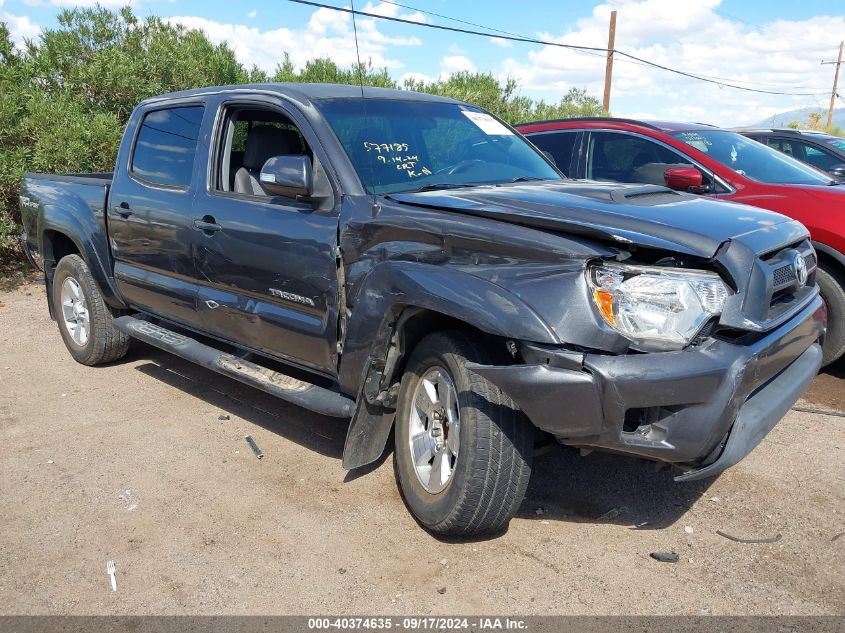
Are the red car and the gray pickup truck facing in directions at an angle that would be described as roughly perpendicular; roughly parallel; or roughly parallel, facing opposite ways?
roughly parallel

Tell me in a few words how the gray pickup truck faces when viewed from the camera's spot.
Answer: facing the viewer and to the right of the viewer

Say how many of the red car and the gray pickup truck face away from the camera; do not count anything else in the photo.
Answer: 0

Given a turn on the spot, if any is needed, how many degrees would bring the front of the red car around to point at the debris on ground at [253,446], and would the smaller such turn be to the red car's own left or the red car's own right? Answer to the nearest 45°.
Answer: approximately 90° to the red car's own right

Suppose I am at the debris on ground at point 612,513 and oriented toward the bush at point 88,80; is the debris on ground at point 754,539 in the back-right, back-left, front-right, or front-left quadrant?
back-right

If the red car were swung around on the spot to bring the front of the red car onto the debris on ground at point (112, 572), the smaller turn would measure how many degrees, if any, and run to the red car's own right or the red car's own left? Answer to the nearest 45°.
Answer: approximately 90° to the red car's own right

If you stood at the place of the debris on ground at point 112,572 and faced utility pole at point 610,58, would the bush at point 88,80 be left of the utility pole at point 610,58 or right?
left

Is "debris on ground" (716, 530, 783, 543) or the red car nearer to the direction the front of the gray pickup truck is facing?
the debris on ground

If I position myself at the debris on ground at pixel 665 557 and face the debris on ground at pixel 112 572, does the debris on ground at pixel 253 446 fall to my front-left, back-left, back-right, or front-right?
front-right

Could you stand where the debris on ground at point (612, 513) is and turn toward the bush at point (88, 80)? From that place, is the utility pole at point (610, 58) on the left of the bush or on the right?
right

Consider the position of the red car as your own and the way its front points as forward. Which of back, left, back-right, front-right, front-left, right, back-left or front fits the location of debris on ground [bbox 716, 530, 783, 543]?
front-right

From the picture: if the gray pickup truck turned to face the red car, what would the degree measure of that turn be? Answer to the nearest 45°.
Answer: approximately 90° to its left

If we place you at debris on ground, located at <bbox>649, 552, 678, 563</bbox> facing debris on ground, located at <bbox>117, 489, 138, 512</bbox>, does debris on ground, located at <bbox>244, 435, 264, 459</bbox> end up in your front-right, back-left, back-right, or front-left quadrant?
front-right
